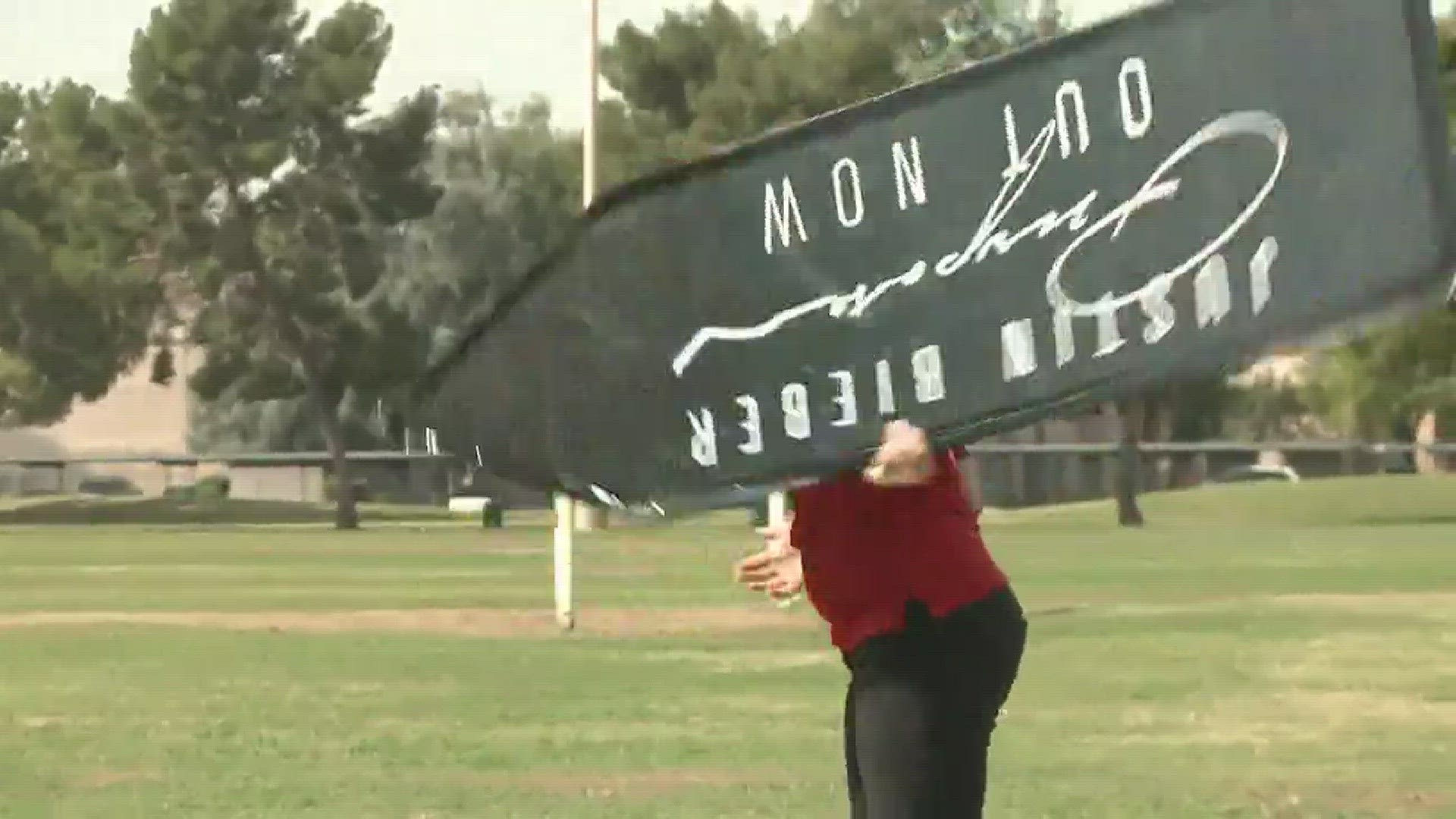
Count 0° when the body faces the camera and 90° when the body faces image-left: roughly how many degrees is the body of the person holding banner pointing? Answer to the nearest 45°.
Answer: approximately 45°
